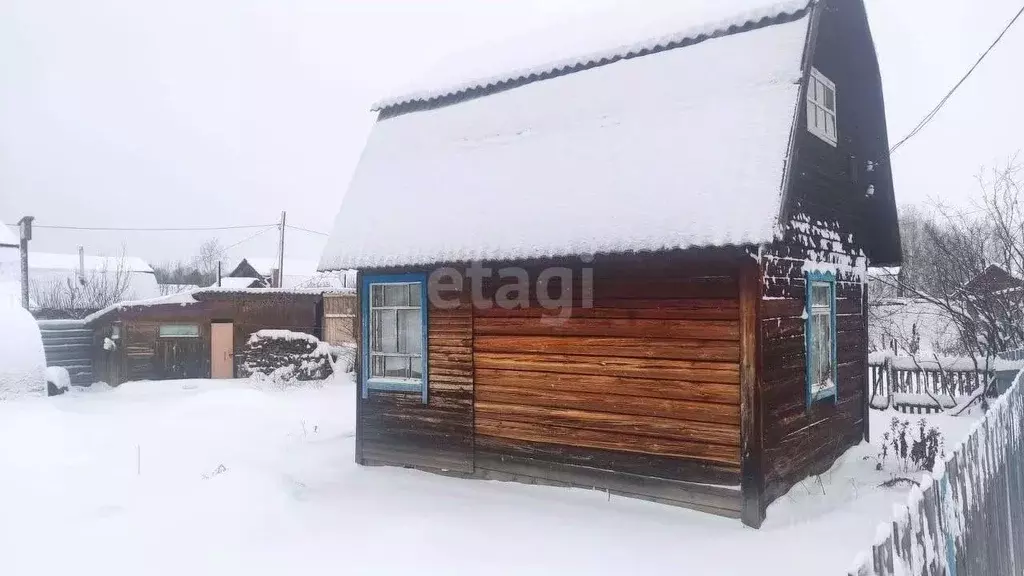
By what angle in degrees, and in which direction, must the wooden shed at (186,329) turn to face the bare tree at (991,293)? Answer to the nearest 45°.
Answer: approximately 45° to its left

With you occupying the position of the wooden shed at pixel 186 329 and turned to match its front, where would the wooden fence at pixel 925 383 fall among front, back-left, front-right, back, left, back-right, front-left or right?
front-left

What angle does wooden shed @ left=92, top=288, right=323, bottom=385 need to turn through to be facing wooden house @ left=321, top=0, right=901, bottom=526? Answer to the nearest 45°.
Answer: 0° — it already faces it

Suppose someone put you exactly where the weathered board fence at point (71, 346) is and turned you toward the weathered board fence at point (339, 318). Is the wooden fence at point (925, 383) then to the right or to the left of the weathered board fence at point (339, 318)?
right

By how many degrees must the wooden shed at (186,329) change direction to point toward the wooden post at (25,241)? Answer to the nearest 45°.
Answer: approximately 135° to its right

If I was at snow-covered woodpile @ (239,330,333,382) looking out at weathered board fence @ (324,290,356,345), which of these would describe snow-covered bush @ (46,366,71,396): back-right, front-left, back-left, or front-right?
back-left

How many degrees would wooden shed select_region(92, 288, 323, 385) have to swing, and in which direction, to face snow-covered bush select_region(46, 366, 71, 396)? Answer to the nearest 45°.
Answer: approximately 90° to its right

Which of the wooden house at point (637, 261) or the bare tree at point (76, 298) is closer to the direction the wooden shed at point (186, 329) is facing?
the wooden house

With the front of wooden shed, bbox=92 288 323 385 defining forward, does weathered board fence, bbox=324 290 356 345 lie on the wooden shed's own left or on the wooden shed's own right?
on the wooden shed's own left

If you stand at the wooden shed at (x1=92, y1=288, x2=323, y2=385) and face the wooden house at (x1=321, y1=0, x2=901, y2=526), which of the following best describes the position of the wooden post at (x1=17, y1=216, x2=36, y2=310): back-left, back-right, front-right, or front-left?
back-right

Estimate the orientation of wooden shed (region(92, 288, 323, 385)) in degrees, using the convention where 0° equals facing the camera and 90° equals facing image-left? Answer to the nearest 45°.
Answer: approximately 0°

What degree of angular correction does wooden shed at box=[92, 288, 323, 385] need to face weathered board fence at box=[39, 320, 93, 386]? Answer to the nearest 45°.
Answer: approximately 90° to its right

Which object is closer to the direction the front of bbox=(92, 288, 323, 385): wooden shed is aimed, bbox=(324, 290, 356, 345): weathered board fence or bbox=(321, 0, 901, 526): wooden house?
the wooden house
